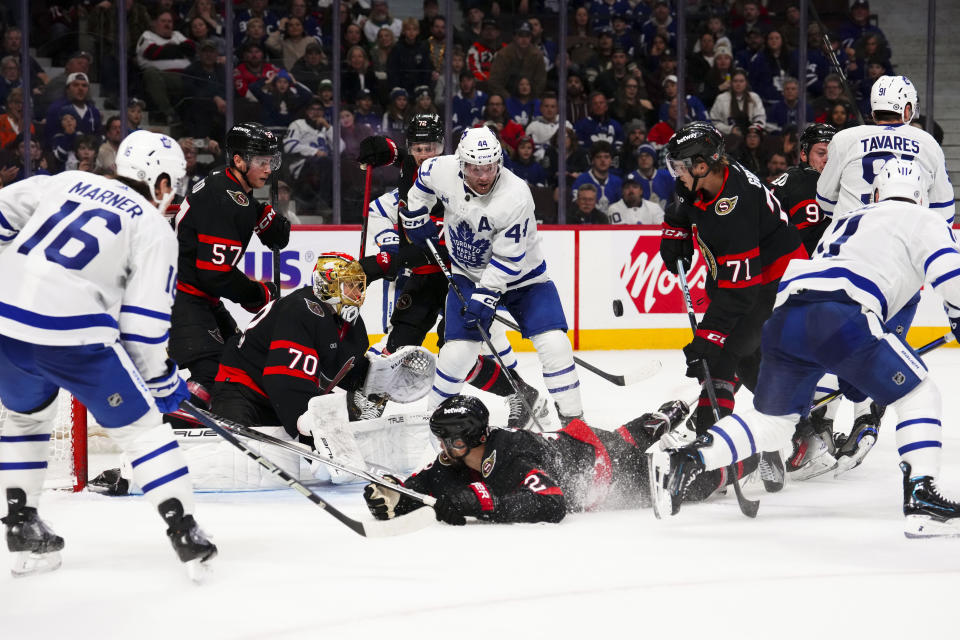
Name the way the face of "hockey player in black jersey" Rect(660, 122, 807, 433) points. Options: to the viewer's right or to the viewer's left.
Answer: to the viewer's left

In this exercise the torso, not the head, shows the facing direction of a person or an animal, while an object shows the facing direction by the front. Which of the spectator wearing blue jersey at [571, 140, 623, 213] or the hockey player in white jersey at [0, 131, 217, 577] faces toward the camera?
the spectator wearing blue jersey

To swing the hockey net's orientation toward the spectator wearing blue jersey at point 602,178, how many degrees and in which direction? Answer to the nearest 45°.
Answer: approximately 45° to its left

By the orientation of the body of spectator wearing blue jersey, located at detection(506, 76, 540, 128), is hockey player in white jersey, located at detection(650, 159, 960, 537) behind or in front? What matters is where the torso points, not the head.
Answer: in front

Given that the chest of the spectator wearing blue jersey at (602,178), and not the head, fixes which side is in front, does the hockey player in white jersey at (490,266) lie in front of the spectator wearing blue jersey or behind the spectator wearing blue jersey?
in front

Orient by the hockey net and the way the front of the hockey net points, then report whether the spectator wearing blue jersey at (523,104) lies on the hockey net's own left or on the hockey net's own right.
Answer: on the hockey net's own left

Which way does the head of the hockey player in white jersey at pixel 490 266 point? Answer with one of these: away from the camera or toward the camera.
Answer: toward the camera

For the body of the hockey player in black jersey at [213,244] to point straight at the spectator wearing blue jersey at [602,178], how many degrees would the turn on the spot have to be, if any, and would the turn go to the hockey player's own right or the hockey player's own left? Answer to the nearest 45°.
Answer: approximately 45° to the hockey player's own left

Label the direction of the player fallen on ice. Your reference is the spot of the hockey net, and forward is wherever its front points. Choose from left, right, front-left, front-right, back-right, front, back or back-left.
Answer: front-right

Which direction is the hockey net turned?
to the viewer's right

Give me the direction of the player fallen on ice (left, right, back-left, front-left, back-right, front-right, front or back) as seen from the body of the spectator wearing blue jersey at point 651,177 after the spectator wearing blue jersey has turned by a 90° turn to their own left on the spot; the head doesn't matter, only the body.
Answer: right

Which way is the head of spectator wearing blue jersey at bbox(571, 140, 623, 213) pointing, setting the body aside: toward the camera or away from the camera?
toward the camera

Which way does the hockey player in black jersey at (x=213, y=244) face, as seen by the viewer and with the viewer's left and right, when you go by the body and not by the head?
facing to the right of the viewer

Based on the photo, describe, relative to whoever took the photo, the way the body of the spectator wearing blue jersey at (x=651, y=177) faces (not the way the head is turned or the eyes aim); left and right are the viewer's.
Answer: facing the viewer

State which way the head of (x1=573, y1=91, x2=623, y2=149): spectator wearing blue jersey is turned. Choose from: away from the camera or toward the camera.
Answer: toward the camera

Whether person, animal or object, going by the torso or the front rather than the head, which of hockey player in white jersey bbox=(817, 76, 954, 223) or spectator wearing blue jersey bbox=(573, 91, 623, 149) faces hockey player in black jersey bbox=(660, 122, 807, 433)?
the spectator wearing blue jersey

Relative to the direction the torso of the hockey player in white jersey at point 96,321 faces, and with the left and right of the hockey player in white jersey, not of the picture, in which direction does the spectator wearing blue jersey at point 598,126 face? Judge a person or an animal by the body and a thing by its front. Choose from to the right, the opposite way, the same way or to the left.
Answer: the opposite way

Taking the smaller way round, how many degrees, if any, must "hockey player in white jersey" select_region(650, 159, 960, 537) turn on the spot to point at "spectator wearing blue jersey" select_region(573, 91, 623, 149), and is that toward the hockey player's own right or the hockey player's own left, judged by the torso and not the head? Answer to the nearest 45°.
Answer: approximately 45° to the hockey player's own left

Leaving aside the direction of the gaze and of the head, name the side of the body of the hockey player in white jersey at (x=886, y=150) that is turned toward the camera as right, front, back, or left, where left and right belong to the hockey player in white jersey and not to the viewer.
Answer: back
